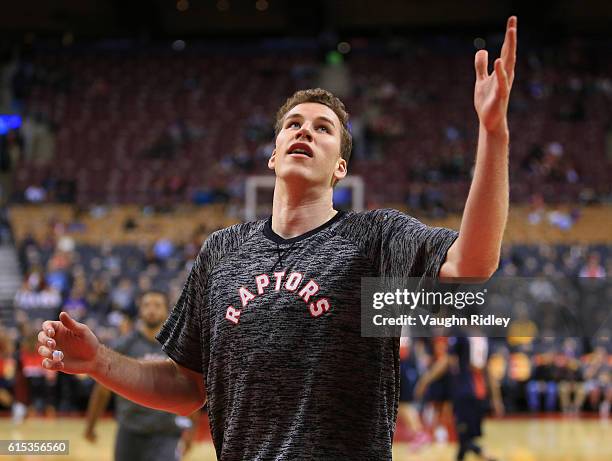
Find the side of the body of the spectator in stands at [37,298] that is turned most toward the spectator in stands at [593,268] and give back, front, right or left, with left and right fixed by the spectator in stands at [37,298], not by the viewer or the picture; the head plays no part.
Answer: left

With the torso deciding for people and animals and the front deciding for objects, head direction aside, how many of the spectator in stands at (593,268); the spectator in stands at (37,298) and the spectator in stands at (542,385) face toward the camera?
3

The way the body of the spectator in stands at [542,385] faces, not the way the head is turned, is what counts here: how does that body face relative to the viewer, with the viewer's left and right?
facing the viewer

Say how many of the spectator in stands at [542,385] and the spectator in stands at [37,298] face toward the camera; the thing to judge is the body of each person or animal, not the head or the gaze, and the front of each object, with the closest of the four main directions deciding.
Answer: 2

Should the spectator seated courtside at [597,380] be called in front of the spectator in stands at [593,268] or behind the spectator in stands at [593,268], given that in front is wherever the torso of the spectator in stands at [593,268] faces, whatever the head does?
in front

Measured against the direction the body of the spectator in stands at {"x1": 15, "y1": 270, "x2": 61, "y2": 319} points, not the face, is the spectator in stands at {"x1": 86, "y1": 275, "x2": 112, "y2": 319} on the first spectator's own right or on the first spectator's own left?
on the first spectator's own left

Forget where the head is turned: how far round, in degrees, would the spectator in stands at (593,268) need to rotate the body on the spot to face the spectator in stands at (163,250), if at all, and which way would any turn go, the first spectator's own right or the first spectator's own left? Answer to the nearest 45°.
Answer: approximately 90° to the first spectator's own right

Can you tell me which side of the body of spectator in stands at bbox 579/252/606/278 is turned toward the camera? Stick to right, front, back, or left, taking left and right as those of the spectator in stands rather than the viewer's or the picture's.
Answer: front

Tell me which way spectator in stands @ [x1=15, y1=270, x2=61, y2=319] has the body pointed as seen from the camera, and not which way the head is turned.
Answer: toward the camera

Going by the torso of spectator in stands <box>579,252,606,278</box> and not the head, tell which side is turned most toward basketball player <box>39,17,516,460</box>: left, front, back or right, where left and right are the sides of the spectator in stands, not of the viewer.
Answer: front
